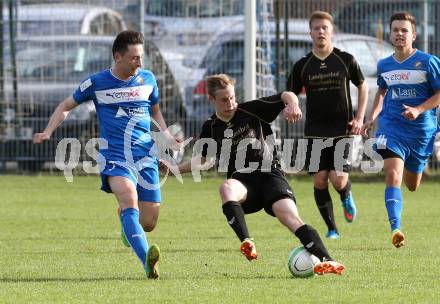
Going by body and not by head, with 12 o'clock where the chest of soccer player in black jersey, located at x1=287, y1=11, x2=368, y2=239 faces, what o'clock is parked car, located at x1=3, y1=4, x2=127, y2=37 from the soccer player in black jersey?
The parked car is roughly at 5 o'clock from the soccer player in black jersey.

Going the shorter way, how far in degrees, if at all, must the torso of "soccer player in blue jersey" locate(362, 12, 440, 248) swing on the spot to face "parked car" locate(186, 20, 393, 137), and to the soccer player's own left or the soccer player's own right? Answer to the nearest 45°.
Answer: approximately 180°

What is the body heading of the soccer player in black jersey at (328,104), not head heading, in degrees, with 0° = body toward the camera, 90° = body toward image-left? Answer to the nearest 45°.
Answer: approximately 0°

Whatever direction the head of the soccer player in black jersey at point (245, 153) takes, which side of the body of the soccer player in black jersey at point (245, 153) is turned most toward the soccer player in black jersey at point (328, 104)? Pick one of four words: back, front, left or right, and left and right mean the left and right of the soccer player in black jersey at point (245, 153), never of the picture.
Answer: back

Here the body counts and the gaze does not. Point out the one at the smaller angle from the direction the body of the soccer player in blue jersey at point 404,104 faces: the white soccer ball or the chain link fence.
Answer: the white soccer ball

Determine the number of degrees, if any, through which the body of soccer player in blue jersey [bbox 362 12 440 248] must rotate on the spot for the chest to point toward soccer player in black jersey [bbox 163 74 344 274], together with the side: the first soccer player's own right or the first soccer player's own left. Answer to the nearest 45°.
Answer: approximately 45° to the first soccer player's own right
